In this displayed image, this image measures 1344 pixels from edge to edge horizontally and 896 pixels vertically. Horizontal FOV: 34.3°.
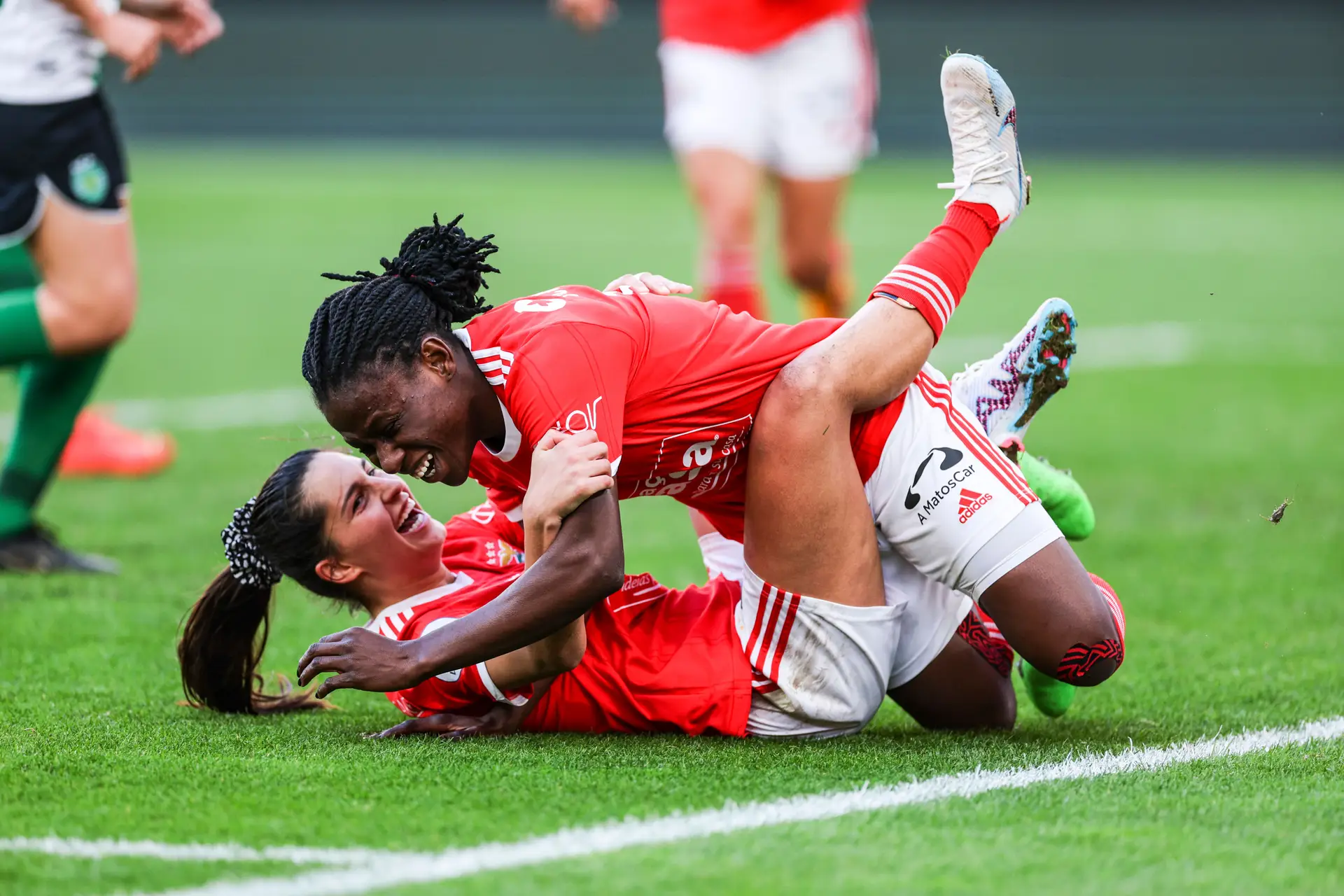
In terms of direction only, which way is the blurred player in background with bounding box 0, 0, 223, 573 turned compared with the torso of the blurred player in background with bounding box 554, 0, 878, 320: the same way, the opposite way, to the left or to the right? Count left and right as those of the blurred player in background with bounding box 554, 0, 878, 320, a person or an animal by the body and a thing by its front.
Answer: to the left

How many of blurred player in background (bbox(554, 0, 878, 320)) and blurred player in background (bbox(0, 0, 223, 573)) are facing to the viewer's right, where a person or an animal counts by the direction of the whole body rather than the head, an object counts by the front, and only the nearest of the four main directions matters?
1

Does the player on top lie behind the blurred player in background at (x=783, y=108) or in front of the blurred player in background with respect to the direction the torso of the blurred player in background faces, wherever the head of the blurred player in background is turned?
in front

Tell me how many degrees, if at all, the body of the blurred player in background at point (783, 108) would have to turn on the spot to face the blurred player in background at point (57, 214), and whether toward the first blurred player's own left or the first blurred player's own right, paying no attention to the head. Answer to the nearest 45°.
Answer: approximately 45° to the first blurred player's own right

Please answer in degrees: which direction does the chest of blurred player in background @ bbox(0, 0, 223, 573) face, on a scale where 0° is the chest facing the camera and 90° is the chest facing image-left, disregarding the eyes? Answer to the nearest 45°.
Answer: approximately 270°
